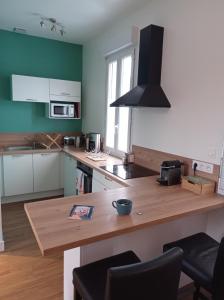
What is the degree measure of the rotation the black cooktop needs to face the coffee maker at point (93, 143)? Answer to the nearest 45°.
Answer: approximately 90° to its right

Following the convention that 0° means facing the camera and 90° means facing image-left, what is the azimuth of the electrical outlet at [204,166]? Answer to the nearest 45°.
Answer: approximately 45°

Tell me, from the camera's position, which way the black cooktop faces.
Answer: facing the viewer and to the left of the viewer

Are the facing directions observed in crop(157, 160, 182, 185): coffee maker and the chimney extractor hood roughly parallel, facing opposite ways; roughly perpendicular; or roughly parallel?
roughly parallel

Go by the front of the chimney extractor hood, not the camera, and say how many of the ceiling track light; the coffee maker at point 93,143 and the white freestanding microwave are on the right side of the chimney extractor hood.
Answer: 3

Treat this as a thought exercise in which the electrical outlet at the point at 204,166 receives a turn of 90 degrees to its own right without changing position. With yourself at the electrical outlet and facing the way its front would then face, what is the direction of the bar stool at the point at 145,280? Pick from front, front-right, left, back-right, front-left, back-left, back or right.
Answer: back-left

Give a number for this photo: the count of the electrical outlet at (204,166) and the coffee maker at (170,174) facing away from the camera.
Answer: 0

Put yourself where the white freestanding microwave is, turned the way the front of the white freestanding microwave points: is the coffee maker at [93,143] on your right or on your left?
on your left

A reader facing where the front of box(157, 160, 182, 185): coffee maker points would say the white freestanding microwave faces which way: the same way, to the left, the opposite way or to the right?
to the left

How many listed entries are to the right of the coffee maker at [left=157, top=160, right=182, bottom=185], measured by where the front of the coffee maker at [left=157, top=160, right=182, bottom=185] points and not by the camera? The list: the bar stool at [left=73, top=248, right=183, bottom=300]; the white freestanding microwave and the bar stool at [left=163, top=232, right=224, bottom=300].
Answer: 1

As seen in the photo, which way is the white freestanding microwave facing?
toward the camera

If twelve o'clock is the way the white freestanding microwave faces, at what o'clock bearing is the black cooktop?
The black cooktop is roughly at 11 o'clock from the white freestanding microwave.

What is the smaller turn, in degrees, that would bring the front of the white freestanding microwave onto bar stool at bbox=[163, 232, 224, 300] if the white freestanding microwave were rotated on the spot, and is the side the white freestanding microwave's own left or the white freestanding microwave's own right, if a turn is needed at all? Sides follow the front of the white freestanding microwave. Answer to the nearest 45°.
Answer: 0° — it already faces it

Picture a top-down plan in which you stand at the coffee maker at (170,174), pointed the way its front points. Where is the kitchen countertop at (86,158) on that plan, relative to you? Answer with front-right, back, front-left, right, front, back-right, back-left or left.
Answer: right

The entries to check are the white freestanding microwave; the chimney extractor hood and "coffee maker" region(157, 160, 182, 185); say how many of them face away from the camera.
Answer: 0

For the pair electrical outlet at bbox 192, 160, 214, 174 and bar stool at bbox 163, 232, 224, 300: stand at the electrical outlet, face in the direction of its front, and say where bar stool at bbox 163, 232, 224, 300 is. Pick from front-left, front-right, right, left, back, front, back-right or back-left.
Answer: front-left
